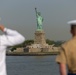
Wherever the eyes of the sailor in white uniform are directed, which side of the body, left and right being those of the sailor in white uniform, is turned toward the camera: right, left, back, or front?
back
